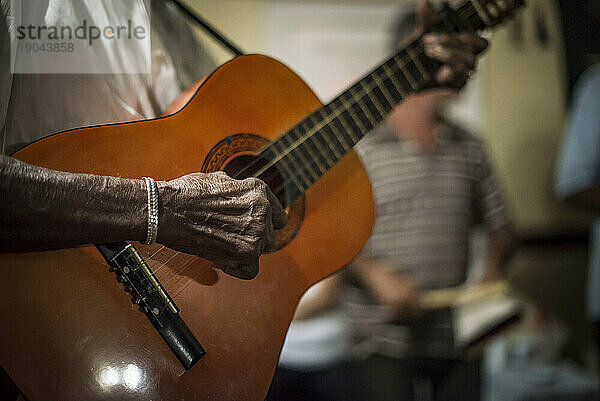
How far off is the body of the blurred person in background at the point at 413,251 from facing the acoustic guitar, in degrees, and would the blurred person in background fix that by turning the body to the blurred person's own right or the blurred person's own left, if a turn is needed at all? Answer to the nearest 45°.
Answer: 0° — they already face it

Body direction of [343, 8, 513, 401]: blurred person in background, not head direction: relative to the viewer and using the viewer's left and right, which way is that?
facing the viewer
